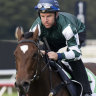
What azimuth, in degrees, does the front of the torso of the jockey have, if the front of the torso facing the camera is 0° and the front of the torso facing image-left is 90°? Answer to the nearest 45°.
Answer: approximately 45°

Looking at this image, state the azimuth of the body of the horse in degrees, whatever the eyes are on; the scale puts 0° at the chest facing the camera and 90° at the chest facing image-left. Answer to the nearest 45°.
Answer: approximately 45°
